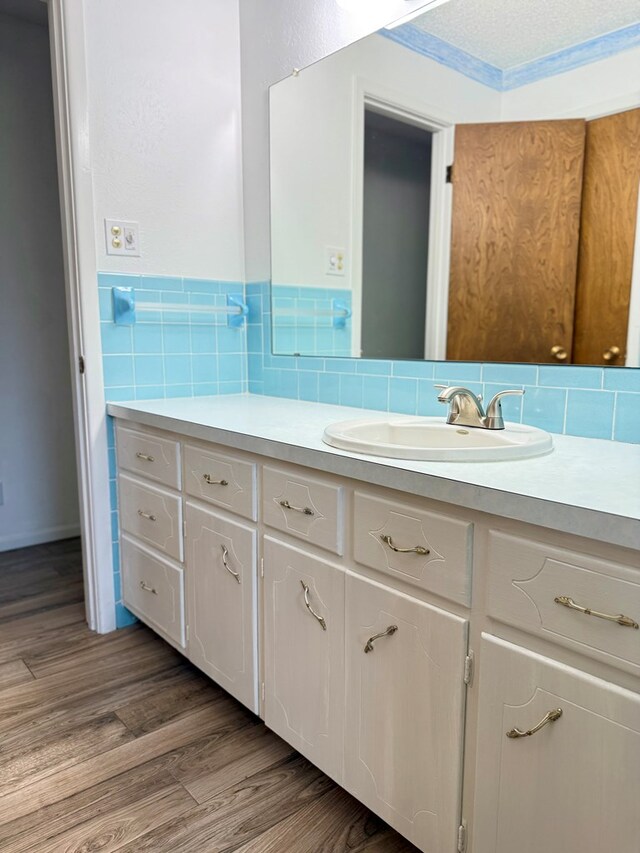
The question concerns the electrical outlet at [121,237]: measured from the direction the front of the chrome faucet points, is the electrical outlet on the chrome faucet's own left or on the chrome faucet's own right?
on the chrome faucet's own right

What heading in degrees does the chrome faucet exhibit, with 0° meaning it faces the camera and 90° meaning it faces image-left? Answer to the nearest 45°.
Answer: approximately 45°

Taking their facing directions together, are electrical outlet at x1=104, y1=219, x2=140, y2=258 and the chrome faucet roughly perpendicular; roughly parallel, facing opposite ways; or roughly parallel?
roughly perpendicular

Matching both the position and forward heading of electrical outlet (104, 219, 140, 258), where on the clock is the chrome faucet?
The chrome faucet is roughly at 11 o'clock from the electrical outlet.

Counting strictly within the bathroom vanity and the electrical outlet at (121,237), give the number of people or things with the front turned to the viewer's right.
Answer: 0

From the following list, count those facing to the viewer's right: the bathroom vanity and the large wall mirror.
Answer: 0

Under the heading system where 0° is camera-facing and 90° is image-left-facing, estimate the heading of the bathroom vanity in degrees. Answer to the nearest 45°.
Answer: approximately 45°

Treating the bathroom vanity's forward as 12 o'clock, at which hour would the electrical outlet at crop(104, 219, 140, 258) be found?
The electrical outlet is roughly at 3 o'clock from the bathroom vanity.

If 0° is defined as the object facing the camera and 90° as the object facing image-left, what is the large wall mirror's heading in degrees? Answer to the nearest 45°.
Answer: approximately 45°
